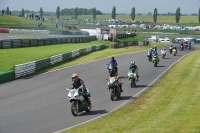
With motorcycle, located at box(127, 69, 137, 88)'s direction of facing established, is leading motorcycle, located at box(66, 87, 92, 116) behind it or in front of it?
in front

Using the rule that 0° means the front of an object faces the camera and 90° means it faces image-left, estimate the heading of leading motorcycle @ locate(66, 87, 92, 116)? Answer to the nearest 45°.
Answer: approximately 45°

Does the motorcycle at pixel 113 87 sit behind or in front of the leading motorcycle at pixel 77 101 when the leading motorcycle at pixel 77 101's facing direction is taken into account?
behind

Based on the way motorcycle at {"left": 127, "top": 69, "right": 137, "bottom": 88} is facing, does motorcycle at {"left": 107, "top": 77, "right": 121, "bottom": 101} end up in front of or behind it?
in front

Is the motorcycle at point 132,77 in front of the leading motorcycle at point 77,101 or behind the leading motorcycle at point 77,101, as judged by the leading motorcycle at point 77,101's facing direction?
behind

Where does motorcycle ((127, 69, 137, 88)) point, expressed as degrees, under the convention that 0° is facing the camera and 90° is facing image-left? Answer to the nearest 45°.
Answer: approximately 0°
